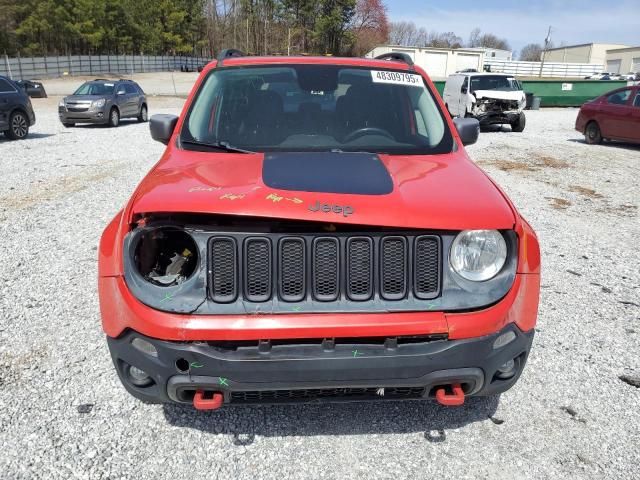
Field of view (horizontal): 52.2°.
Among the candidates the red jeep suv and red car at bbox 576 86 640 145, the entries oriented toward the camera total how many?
1

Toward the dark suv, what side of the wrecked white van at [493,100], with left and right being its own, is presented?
right

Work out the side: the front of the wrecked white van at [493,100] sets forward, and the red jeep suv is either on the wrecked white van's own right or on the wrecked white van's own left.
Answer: on the wrecked white van's own right

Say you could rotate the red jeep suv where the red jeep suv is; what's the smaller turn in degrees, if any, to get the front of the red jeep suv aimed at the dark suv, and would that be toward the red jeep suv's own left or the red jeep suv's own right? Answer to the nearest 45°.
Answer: approximately 135° to the red jeep suv's own right

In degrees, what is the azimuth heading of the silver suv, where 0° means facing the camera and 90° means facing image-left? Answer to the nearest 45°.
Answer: approximately 45°

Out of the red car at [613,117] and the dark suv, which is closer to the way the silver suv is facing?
the dark suv

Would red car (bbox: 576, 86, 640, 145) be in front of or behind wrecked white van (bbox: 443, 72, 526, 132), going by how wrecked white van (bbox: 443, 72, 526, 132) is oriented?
in front

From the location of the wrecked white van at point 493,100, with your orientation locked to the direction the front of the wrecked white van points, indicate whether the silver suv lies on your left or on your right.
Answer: on your right

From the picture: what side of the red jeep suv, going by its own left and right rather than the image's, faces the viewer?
front
